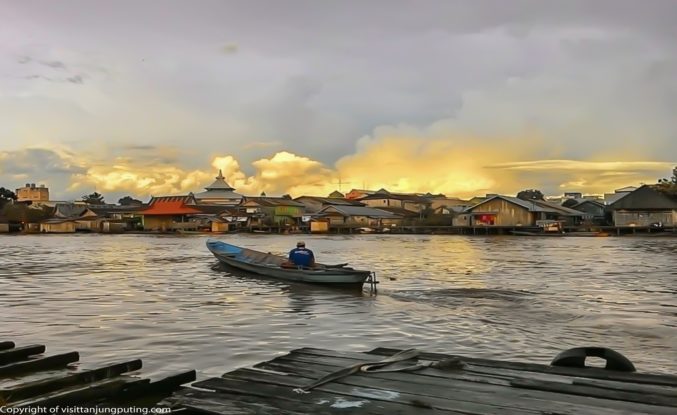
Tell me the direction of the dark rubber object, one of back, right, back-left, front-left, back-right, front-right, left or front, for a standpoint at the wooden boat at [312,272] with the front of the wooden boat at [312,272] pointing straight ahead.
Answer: back-left

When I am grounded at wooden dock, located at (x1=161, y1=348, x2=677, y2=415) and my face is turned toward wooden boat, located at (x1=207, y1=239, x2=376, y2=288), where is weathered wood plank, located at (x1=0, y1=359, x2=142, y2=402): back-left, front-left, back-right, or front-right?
front-left

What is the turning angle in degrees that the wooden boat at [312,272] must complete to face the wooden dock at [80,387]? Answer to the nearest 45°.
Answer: approximately 135° to its left

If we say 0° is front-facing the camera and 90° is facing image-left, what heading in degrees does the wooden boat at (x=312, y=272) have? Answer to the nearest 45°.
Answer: approximately 135°

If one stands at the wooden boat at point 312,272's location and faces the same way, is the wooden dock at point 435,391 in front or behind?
behind

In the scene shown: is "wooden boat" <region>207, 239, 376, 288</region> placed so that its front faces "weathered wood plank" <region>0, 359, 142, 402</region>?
no

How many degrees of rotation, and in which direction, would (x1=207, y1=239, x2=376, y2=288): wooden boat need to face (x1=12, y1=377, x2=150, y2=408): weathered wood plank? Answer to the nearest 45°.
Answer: approximately 135° to its left
